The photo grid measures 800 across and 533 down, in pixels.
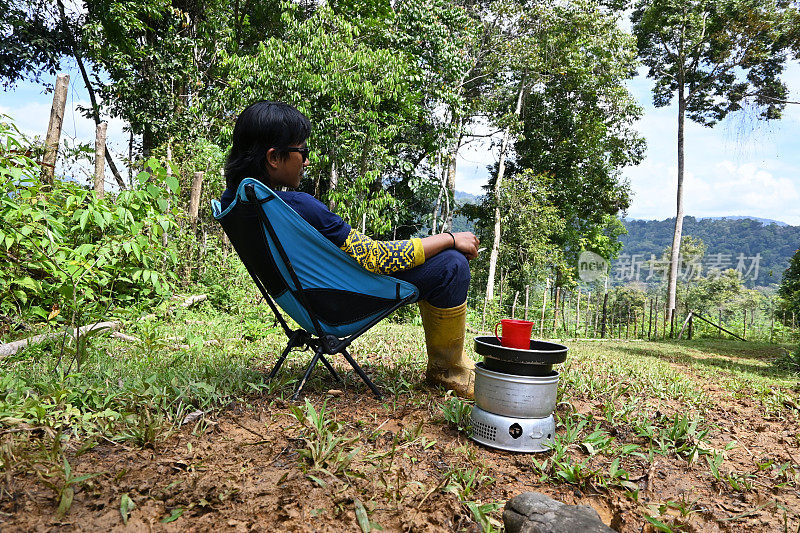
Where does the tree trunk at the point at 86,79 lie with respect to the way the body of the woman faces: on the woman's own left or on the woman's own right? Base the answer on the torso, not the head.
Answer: on the woman's own left

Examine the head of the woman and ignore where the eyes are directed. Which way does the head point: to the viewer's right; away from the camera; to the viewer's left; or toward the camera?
to the viewer's right

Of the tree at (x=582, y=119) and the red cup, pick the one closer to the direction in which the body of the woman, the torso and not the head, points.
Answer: the red cup

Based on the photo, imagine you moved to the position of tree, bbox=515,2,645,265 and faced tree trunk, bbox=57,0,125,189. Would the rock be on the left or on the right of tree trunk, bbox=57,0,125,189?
left

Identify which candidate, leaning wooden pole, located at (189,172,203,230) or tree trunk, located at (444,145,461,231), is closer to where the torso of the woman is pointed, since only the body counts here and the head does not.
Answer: the tree trunk

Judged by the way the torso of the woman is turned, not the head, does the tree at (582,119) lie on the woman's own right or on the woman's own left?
on the woman's own left

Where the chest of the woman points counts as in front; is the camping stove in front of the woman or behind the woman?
in front

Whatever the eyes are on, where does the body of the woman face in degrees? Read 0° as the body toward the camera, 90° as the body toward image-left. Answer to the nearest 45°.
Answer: approximately 270°

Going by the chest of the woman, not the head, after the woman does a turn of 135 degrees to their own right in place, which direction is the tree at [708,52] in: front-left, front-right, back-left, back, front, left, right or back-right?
back

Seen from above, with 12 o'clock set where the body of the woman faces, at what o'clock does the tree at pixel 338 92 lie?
The tree is roughly at 9 o'clock from the woman.

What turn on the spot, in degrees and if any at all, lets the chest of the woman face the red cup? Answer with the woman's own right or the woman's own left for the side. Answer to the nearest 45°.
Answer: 0° — they already face it
